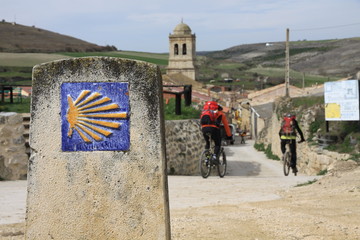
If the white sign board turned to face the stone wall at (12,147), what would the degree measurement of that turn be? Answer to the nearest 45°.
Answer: approximately 45° to its right

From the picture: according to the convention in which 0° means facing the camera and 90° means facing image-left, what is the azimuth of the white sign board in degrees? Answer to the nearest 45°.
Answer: approximately 0°

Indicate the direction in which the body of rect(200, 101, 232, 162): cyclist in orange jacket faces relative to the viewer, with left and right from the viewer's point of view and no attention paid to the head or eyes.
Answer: facing away from the viewer and to the right of the viewer

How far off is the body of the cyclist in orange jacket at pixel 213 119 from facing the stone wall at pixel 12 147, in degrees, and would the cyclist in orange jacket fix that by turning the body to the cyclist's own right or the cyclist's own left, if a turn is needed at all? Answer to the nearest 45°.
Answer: approximately 135° to the cyclist's own left

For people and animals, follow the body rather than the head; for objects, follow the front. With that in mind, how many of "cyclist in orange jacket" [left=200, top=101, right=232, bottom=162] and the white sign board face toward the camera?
1

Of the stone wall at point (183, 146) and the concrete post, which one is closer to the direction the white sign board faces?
the concrete post

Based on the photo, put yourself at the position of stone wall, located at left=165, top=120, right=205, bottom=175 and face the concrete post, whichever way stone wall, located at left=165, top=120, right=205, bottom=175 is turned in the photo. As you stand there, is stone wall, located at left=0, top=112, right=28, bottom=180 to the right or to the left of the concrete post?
right

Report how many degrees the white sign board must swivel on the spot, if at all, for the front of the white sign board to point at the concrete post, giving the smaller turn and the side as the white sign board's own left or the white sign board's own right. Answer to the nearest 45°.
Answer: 0° — it already faces it
